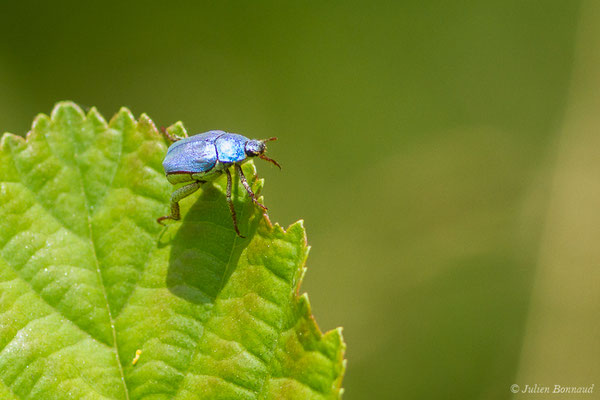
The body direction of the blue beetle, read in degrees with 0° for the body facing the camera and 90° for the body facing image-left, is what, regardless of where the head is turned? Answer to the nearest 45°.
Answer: approximately 270°
